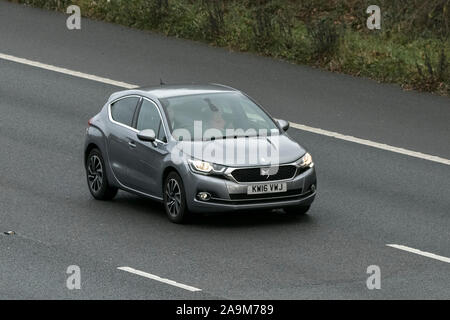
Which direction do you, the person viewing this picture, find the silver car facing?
facing the viewer and to the right of the viewer
